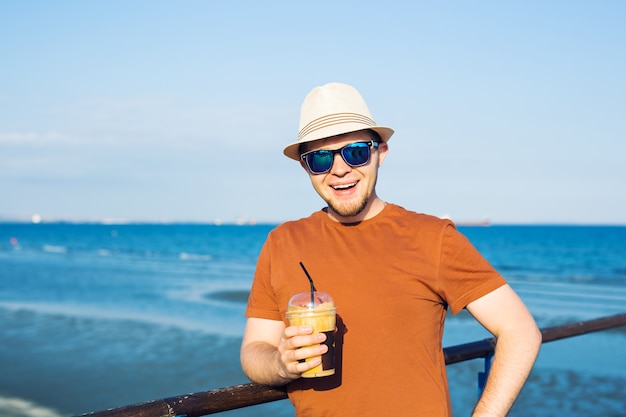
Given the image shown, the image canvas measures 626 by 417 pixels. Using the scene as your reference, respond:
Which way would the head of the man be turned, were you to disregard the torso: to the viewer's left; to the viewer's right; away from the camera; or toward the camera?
toward the camera

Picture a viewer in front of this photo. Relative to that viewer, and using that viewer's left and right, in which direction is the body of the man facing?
facing the viewer
